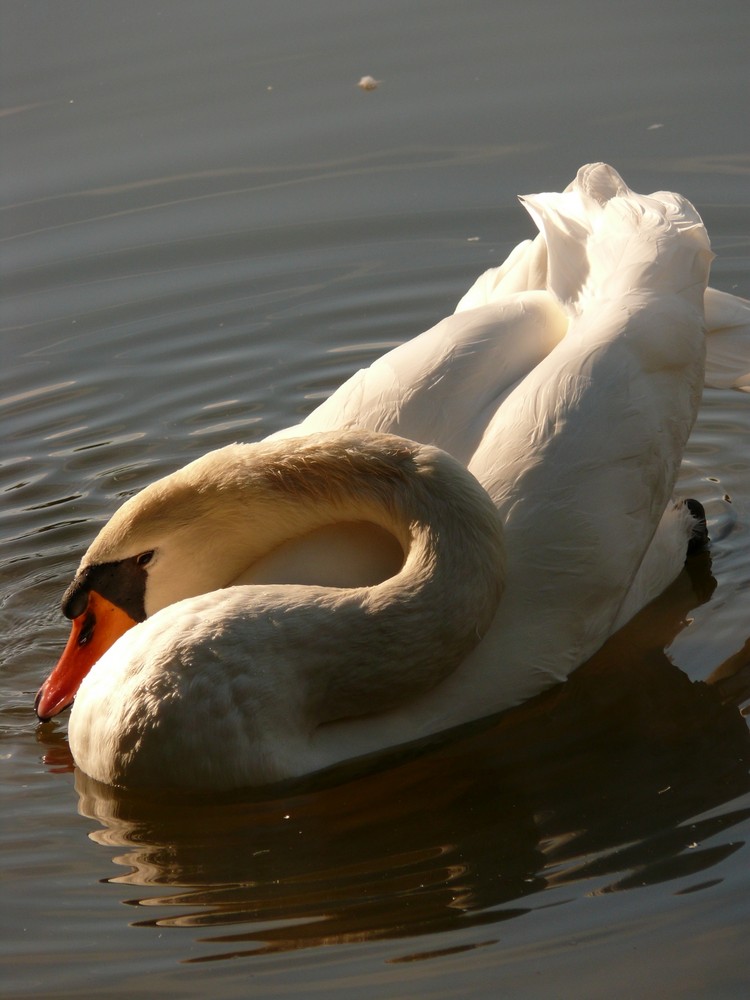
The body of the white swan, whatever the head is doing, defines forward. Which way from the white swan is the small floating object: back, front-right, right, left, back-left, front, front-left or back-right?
back-right

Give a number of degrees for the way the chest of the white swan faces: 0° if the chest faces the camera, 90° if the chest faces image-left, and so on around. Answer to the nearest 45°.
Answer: approximately 45°
